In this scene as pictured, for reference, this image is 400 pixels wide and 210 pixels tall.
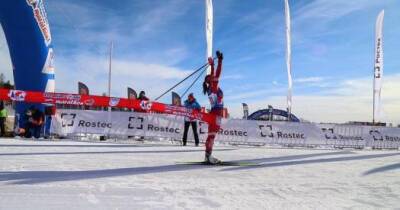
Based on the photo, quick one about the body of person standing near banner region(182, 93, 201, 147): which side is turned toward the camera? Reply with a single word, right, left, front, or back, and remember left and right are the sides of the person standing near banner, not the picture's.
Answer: front

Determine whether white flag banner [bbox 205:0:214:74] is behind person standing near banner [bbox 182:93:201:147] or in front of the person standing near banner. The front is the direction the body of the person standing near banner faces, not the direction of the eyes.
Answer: behind

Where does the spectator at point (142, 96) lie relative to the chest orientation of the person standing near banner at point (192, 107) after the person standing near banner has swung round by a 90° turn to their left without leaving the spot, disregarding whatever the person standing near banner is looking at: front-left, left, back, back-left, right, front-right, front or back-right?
back-left

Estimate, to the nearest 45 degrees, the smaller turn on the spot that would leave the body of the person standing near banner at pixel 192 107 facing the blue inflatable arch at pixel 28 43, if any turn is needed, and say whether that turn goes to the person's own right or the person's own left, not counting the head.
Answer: approximately 90° to the person's own right
